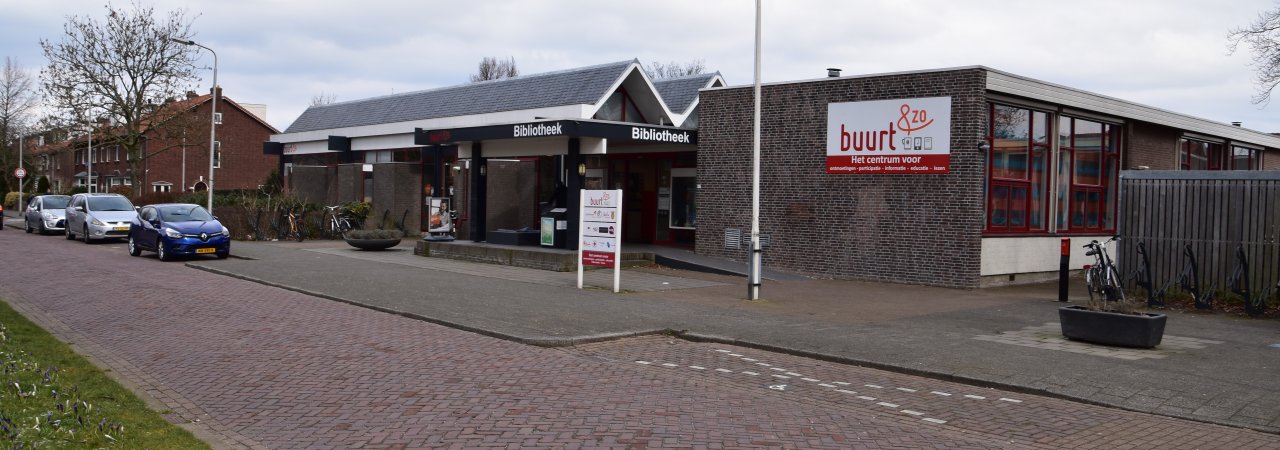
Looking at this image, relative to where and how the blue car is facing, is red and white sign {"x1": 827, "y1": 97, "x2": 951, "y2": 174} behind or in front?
in front

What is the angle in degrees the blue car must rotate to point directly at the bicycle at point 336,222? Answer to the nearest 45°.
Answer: approximately 90° to its left

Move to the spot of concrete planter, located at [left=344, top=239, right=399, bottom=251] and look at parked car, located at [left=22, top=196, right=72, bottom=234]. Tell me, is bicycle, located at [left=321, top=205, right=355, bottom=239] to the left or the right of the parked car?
right

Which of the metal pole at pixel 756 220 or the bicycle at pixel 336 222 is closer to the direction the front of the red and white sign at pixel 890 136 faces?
the metal pole

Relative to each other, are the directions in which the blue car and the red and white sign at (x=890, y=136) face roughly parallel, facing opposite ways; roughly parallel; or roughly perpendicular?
roughly perpendicular

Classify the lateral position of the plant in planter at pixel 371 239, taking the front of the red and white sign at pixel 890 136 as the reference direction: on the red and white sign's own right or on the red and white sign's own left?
on the red and white sign's own right

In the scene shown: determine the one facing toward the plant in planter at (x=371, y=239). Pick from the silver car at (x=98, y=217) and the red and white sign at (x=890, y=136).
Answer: the silver car

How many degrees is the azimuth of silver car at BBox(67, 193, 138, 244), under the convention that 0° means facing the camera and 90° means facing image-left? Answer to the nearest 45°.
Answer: approximately 315°

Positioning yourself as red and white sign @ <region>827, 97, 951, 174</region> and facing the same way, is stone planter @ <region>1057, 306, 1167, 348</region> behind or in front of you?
in front
